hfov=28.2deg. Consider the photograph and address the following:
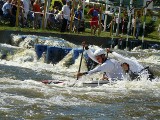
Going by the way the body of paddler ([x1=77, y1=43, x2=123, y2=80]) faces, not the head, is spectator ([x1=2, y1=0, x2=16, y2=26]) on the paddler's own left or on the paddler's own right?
on the paddler's own right

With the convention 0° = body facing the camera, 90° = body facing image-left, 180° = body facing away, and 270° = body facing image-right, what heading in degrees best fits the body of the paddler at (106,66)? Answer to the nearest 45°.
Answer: approximately 90°

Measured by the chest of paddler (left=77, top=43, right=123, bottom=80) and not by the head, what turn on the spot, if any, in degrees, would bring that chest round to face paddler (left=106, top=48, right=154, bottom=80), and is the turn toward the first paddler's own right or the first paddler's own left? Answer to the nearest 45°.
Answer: approximately 135° to the first paddler's own right

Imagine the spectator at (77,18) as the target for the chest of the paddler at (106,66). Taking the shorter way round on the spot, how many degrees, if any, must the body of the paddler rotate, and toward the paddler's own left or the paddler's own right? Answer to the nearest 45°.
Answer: approximately 90° to the paddler's own right

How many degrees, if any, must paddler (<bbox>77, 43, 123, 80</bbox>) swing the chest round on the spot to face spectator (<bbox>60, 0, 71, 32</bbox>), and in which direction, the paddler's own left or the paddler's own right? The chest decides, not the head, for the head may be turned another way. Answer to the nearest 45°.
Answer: approximately 90° to the paddler's own right

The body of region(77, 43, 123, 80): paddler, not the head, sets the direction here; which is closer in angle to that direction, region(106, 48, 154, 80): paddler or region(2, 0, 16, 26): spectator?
the spectator
